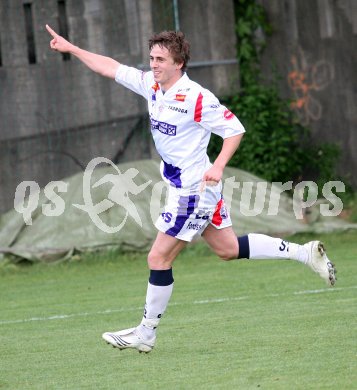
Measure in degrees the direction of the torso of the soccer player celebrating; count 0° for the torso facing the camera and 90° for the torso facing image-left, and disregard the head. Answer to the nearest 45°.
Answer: approximately 45°

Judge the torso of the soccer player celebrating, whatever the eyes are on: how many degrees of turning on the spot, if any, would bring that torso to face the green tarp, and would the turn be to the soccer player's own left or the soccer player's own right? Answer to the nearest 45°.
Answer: approximately 135° to the soccer player's own right

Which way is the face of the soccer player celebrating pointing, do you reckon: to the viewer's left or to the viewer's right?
to the viewer's left
